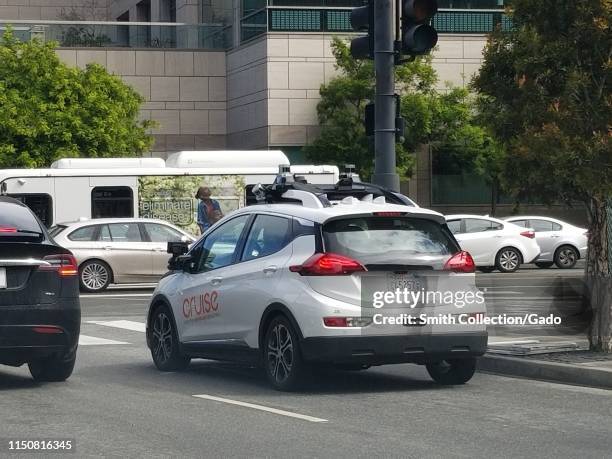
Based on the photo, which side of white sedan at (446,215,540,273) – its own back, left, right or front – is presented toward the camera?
left

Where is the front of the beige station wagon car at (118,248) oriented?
to the viewer's right

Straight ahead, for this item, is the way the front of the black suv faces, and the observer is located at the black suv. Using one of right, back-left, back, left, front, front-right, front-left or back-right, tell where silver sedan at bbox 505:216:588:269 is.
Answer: front-right

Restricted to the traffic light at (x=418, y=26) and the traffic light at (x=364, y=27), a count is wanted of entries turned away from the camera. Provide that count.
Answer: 0

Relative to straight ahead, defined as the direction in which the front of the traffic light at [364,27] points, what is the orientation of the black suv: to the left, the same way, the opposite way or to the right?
to the right

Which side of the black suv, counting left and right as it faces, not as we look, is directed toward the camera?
back

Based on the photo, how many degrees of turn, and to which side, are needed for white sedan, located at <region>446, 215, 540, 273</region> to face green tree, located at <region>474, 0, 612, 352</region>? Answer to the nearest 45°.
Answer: approximately 90° to its left

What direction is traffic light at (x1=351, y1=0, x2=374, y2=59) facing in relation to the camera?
to the viewer's left

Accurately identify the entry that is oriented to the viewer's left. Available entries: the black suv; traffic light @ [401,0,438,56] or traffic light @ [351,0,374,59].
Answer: traffic light @ [351,0,374,59]

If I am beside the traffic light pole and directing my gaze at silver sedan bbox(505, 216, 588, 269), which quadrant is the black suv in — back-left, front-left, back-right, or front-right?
back-left

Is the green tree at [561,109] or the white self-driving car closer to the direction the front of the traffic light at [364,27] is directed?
the white self-driving car

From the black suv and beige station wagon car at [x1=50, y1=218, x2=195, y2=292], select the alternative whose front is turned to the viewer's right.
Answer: the beige station wagon car

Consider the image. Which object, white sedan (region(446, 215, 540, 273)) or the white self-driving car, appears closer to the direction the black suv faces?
the white sedan

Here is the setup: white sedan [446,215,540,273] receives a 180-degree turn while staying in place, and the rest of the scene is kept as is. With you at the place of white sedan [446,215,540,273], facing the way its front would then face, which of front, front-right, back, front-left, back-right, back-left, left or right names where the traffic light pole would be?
right
